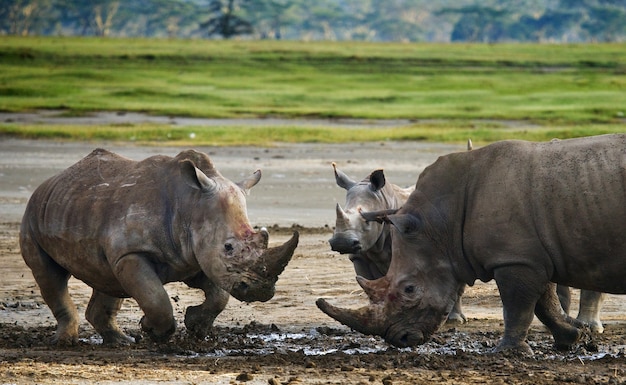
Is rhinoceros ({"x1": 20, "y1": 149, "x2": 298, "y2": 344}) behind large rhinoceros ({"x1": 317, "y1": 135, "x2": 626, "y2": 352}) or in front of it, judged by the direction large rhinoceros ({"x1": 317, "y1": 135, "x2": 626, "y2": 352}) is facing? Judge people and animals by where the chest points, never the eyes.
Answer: in front

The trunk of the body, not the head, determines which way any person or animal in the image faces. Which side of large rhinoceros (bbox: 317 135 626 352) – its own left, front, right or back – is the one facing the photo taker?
left
